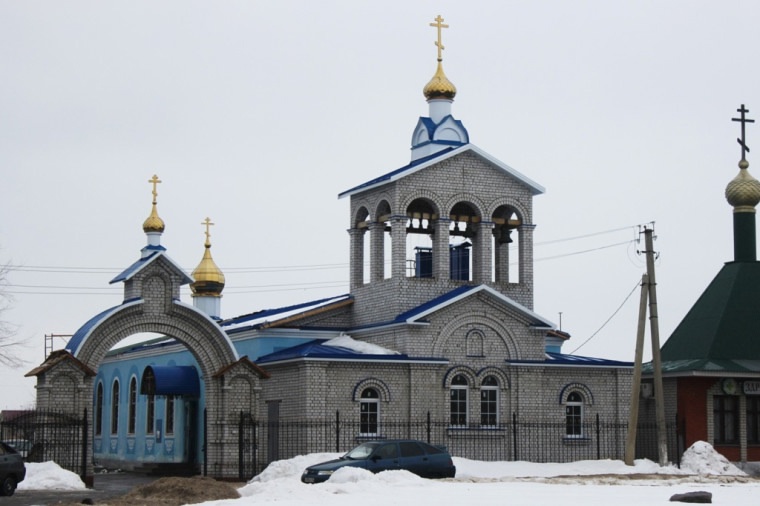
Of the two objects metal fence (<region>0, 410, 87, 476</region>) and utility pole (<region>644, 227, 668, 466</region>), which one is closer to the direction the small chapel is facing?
the utility pole

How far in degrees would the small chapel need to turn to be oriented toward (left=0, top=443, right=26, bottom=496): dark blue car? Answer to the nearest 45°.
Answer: approximately 45° to its right

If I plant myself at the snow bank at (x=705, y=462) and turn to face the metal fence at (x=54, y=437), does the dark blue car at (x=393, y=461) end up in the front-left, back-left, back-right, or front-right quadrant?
front-left

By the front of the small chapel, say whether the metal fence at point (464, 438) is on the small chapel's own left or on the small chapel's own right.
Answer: on the small chapel's own right

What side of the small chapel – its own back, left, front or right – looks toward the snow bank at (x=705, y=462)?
front

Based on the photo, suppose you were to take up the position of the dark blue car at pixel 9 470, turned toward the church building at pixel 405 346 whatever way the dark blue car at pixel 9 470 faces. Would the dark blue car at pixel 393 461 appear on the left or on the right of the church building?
right

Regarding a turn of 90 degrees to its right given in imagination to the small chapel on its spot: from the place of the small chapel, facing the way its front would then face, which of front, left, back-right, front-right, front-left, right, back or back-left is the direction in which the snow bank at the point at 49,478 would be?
front-left

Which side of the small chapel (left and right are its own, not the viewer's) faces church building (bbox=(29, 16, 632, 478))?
right

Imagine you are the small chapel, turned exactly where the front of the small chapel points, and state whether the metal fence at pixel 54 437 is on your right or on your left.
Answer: on your right

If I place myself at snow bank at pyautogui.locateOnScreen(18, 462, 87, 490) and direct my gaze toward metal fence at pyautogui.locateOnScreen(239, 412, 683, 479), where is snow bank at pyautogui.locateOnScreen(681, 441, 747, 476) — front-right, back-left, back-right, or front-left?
front-right

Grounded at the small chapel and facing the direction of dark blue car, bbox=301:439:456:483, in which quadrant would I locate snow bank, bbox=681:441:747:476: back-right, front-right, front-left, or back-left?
front-left

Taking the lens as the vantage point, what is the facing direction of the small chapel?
facing the viewer
